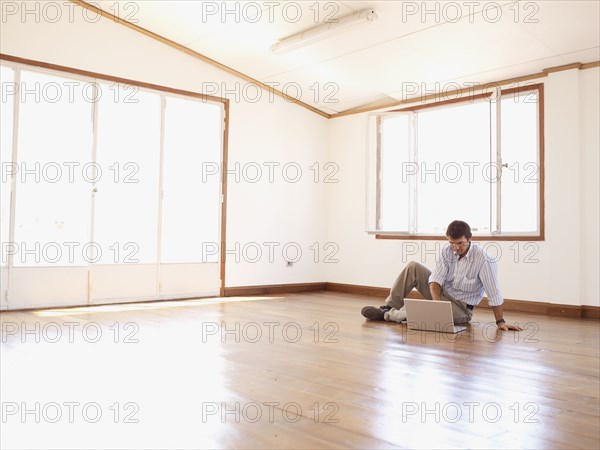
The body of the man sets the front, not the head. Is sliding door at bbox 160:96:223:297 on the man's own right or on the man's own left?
on the man's own right

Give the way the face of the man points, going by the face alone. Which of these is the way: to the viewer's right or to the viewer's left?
to the viewer's left

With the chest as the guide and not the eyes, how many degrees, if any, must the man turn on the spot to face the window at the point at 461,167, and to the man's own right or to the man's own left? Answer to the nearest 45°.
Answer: approximately 135° to the man's own right

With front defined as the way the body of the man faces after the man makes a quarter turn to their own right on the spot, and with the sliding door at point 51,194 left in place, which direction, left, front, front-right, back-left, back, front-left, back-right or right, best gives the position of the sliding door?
front-left

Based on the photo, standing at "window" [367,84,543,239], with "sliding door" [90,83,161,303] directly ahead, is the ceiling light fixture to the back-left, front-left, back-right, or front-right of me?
front-left

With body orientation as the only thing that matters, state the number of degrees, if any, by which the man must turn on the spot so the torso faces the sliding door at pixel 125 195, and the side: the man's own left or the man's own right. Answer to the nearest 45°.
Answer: approximately 45° to the man's own right

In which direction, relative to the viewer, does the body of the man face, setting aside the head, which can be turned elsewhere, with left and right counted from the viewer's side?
facing the viewer and to the left of the viewer

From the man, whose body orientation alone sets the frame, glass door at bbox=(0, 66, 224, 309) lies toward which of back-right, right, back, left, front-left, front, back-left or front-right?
front-right

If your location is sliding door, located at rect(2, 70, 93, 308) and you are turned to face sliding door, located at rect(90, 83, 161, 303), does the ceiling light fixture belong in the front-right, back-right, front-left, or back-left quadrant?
front-right

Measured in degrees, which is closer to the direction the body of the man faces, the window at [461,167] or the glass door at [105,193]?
the glass door
